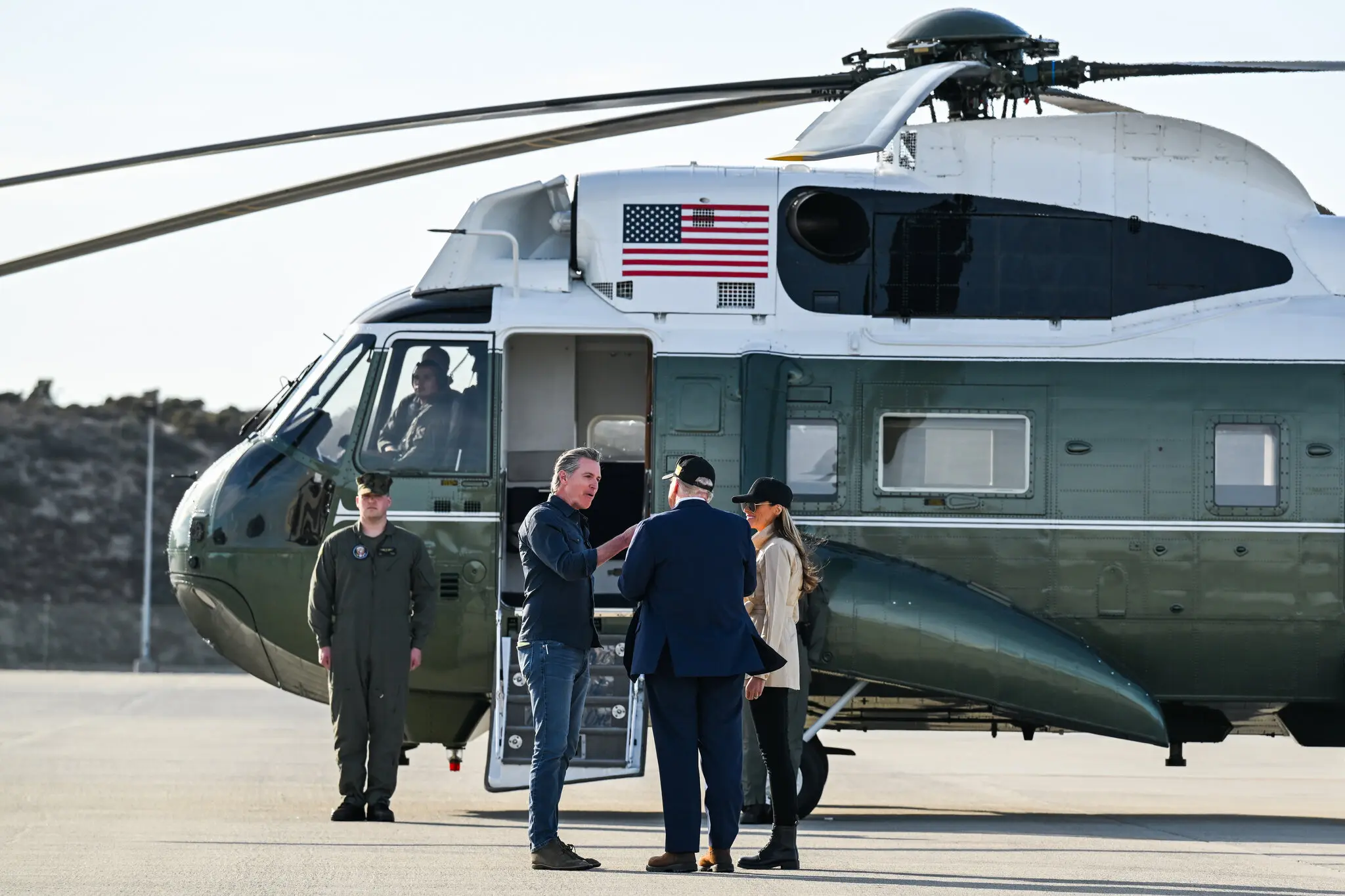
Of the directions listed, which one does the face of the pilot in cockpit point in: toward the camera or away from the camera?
toward the camera

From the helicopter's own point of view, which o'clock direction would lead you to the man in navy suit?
The man in navy suit is roughly at 10 o'clock from the helicopter.

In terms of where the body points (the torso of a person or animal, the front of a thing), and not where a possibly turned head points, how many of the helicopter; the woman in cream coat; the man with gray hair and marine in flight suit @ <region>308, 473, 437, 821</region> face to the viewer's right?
1

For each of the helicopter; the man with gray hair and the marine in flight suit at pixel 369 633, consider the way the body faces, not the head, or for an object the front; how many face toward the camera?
1

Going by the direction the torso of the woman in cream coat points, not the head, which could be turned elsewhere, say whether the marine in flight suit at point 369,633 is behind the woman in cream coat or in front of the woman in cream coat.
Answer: in front

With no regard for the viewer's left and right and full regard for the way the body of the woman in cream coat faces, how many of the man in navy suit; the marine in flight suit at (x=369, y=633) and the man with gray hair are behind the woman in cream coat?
0

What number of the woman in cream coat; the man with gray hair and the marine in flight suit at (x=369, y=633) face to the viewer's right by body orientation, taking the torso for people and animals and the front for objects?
1

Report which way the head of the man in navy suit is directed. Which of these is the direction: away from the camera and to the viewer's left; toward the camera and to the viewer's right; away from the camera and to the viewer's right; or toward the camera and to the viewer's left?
away from the camera and to the viewer's left

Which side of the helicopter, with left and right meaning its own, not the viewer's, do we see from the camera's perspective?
left

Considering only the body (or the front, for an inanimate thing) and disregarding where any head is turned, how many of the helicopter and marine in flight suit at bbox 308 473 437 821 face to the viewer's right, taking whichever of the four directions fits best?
0

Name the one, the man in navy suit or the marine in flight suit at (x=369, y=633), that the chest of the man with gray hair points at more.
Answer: the man in navy suit

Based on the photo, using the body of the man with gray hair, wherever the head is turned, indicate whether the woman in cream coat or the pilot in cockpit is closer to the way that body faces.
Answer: the woman in cream coat

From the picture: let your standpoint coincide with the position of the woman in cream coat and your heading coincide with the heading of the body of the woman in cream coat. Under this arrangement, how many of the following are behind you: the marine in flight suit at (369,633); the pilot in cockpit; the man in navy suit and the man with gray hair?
0

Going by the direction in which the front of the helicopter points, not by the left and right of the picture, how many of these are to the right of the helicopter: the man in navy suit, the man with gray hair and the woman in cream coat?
0

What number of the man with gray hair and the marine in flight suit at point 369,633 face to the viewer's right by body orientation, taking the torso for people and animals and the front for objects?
1

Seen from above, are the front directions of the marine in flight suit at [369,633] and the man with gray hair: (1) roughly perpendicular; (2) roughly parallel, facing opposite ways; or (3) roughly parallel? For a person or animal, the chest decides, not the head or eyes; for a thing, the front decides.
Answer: roughly perpendicular

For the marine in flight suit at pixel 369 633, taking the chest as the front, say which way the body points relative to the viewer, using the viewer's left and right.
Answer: facing the viewer

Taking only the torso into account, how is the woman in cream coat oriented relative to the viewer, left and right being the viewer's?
facing to the left of the viewer

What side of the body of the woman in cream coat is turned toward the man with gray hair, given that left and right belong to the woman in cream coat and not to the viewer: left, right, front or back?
front

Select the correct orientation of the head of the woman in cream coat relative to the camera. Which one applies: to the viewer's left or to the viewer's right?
to the viewer's left
